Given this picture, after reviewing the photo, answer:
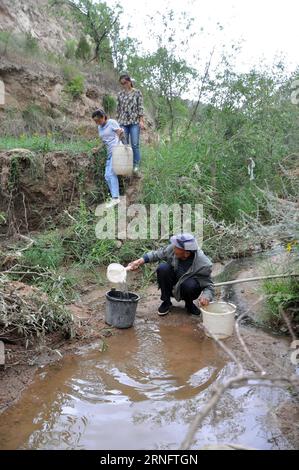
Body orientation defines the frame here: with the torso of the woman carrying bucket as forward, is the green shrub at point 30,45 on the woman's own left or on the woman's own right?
on the woman's own right

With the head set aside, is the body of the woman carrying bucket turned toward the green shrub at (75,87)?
no

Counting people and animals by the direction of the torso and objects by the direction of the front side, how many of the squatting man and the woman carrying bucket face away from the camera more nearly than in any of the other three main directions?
0

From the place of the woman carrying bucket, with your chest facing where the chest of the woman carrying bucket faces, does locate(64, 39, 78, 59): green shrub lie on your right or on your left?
on your right

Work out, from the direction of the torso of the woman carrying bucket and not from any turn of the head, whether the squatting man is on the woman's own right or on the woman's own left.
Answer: on the woman's own left

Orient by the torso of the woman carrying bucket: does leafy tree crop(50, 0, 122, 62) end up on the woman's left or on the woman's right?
on the woman's right

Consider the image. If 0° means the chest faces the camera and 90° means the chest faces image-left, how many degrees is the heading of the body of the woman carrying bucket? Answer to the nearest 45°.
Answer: approximately 45°

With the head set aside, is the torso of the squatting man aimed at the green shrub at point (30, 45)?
no

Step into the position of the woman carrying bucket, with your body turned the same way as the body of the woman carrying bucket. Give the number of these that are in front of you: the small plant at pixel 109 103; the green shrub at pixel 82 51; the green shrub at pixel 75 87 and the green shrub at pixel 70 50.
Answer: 0
